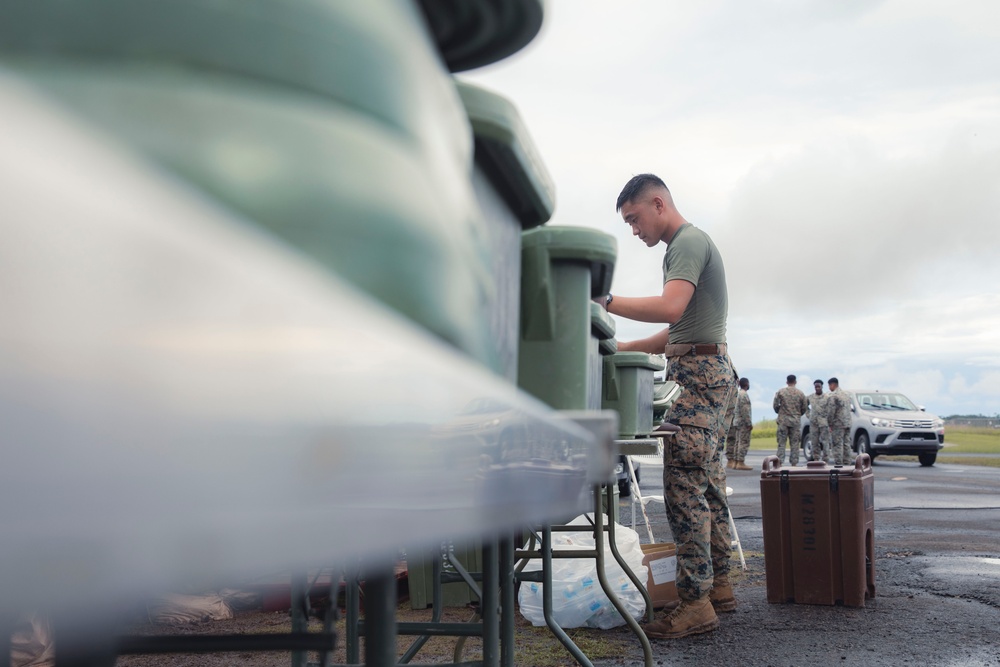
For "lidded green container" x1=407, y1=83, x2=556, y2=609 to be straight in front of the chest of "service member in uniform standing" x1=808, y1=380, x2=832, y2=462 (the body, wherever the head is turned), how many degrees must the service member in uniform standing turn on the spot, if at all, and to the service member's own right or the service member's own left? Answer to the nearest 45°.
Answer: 0° — they already face it

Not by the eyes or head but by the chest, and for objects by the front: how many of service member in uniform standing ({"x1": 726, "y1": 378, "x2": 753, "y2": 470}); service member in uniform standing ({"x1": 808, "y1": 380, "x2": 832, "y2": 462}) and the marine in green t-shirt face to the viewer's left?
1

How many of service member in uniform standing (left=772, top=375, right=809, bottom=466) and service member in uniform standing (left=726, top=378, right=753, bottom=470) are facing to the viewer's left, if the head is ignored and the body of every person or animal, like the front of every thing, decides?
0

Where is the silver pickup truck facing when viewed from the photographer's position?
facing the viewer and to the right of the viewer

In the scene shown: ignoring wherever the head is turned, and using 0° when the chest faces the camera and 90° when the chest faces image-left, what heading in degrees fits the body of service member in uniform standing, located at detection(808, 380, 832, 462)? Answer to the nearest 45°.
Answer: approximately 0°

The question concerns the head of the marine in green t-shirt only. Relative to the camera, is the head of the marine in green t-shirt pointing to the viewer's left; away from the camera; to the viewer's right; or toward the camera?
to the viewer's left

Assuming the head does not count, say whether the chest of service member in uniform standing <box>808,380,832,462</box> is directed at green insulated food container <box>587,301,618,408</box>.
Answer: yes

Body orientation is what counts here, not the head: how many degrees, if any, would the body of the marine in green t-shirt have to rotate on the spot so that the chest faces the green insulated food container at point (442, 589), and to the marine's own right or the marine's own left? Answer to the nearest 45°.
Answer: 0° — they already face it

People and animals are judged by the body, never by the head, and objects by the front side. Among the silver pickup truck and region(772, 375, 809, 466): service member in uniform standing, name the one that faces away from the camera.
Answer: the service member in uniform standing

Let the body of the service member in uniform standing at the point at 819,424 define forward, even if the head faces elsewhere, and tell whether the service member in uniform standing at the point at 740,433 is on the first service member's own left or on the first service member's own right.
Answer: on the first service member's own right

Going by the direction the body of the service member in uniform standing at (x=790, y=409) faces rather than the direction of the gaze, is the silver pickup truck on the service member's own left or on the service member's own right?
on the service member's own right

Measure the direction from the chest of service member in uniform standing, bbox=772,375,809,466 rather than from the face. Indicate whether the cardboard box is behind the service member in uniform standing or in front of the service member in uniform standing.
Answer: behind

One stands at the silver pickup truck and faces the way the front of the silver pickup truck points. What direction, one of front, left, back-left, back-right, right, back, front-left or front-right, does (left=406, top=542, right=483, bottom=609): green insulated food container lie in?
front-right

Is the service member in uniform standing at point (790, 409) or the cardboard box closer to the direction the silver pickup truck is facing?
the cardboard box

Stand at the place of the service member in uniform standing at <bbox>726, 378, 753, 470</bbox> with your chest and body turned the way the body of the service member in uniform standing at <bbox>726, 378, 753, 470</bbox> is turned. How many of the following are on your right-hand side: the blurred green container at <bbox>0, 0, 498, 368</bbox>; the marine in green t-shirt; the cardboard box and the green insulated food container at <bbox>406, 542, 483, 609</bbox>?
4
